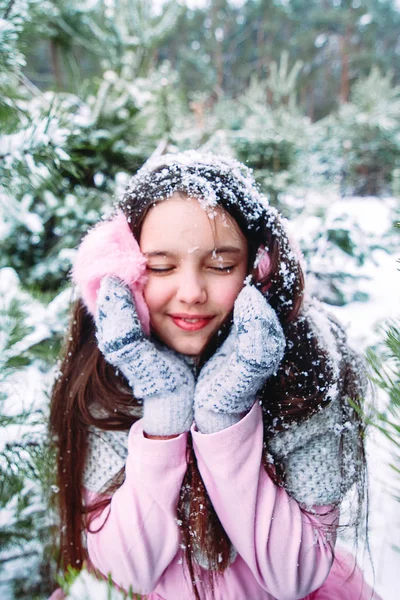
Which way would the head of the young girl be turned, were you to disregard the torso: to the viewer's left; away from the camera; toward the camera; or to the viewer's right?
toward the camera

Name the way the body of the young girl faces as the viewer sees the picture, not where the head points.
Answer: toward the camera
